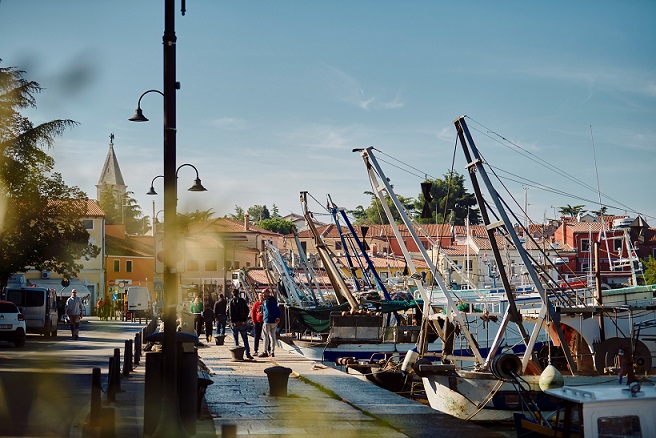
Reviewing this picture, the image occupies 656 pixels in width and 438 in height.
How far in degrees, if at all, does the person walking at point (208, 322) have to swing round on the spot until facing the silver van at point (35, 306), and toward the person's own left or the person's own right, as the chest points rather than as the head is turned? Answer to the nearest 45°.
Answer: approximately 90° to the person's own left

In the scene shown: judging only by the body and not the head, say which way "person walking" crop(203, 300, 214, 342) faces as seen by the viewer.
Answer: away from the camera

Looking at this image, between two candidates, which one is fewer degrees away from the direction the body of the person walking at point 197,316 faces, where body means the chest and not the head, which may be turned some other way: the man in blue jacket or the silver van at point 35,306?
the silver van

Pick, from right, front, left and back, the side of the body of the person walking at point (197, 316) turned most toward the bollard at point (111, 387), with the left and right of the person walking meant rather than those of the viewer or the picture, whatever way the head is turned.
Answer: front

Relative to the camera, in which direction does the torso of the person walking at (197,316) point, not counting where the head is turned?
away from the camera

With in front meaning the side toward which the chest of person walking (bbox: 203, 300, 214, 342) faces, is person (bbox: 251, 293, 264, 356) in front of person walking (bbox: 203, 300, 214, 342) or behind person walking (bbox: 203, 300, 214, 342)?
behind
